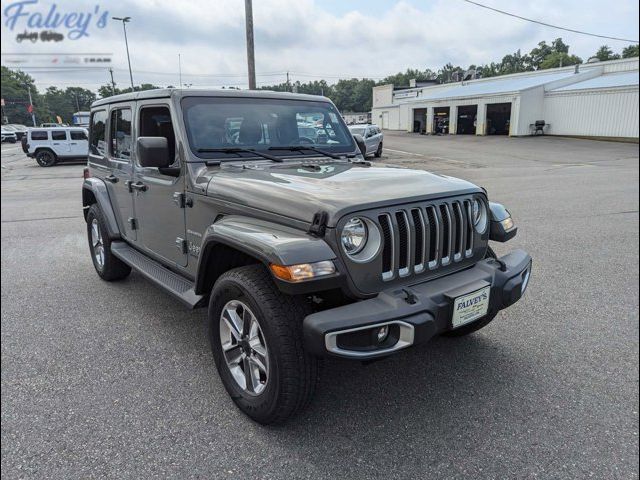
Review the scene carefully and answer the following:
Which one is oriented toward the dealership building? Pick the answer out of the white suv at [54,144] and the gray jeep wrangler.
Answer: the white suv

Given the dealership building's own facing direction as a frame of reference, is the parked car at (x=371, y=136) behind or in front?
in front

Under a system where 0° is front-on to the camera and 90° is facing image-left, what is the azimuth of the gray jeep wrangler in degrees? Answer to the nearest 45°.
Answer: approximately 315°

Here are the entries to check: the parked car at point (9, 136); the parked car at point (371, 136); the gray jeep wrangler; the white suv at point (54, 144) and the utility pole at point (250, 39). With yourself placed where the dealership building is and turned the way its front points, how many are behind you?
0

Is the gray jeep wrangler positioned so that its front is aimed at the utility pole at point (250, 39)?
no

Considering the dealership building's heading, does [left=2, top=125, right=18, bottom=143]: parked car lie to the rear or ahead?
ahead

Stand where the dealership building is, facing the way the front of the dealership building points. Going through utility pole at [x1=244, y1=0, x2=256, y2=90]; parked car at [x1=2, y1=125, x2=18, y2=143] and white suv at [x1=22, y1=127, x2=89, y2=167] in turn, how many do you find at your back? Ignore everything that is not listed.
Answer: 0

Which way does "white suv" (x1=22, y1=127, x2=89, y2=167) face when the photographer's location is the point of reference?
facing to the right of the viewer

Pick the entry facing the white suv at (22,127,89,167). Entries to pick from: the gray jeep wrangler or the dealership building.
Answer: the dealership building

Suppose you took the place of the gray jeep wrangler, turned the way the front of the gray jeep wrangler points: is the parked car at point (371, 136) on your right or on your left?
on your left

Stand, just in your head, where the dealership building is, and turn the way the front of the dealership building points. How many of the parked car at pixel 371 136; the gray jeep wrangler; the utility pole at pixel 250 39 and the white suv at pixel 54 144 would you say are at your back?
0

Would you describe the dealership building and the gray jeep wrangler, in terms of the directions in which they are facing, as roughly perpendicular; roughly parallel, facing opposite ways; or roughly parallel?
roughly perpendicular

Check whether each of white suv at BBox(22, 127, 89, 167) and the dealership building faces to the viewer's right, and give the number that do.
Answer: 1

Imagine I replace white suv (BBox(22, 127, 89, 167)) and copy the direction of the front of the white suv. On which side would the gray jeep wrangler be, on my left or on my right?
on my right
